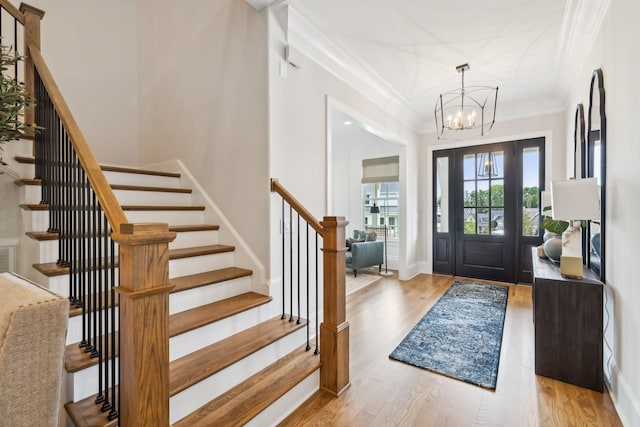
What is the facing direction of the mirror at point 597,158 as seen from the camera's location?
facing to the left of the viewer

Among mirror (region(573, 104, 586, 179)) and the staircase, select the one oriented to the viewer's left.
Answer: the mirror

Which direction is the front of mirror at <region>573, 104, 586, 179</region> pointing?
to the viewer's left

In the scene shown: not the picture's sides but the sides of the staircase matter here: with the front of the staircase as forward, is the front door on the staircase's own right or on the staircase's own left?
on the staircase's own left

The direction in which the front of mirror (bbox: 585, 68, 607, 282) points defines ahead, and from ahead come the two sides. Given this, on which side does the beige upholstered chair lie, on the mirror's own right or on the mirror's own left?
on the mirror's own left

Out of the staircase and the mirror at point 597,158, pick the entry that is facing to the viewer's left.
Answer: the mirror

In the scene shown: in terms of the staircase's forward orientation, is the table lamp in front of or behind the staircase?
in front

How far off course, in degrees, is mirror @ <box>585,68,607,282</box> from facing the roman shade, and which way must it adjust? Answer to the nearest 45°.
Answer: approximately 45° to its right

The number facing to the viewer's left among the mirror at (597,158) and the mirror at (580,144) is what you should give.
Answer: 2

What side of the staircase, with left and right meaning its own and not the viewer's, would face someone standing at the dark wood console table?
front
